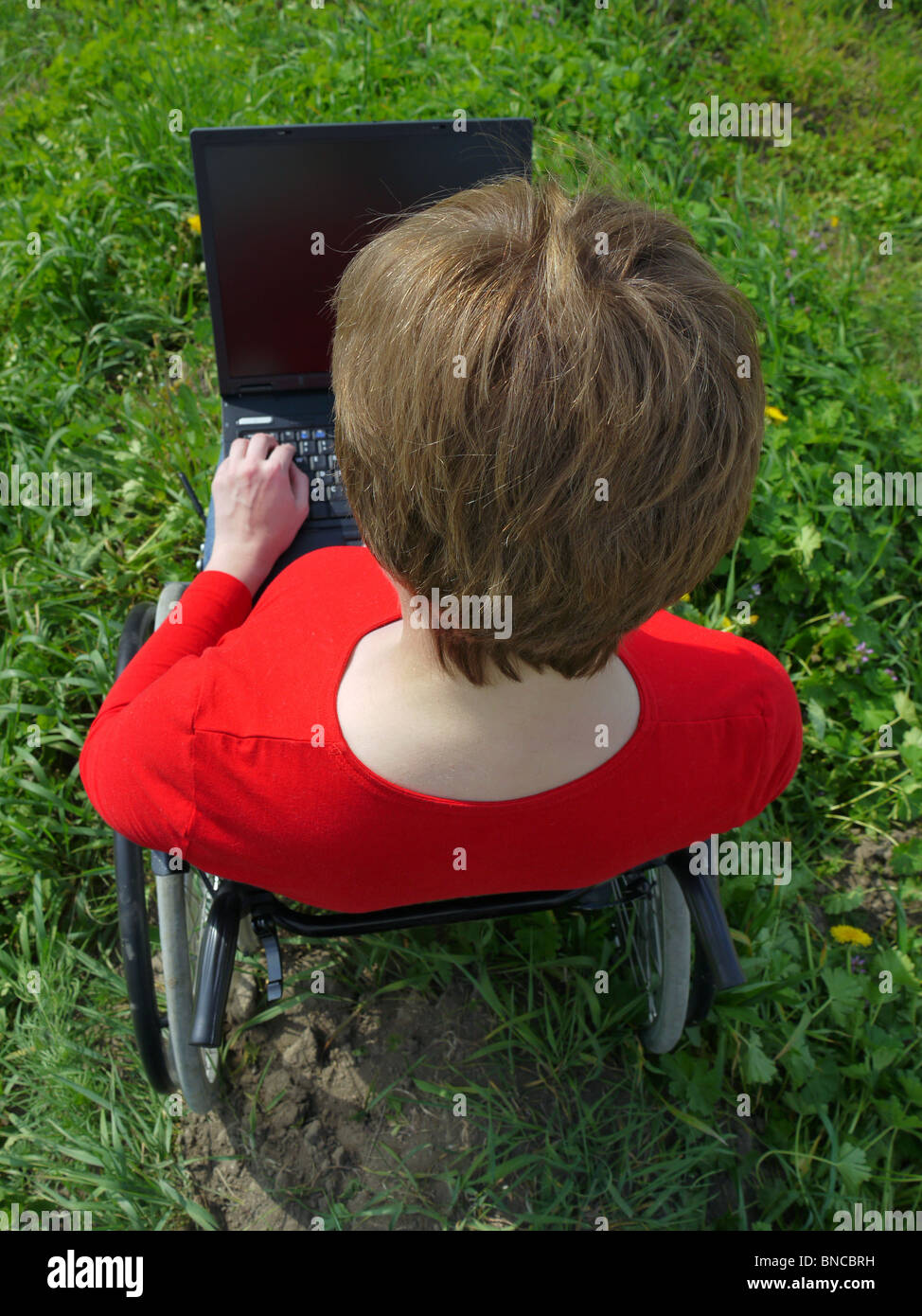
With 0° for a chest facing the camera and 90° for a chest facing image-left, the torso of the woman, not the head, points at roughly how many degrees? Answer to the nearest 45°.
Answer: approximately 180°

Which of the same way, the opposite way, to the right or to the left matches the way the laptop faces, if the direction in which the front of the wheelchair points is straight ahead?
the opposite way

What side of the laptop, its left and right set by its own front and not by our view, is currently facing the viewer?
front

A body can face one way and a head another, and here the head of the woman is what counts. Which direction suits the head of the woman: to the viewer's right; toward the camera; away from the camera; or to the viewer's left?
away from the camera

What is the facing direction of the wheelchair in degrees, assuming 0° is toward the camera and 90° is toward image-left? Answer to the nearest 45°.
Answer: approximately 180°
